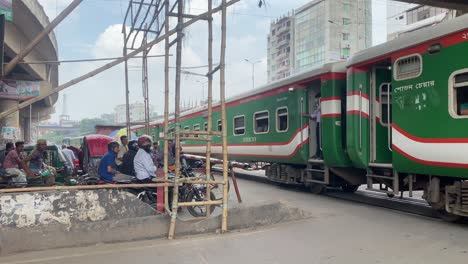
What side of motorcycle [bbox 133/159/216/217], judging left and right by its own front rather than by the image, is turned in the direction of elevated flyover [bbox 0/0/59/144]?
back

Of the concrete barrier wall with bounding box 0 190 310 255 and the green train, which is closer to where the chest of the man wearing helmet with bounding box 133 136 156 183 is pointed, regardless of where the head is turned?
the green train

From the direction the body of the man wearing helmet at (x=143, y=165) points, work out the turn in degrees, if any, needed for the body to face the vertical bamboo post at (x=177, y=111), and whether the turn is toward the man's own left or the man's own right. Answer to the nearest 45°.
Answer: approximately 45° to the man's own right

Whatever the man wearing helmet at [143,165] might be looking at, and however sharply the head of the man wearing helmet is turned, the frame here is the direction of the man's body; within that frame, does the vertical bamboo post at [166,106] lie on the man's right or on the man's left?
on the man's right

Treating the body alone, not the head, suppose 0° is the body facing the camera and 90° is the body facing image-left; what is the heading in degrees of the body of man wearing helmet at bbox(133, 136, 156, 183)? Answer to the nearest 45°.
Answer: approximately 270°

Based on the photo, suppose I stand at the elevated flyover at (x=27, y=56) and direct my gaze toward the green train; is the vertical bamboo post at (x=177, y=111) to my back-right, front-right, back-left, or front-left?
front-right

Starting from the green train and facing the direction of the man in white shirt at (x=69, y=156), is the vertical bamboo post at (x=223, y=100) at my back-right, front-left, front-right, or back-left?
front-left

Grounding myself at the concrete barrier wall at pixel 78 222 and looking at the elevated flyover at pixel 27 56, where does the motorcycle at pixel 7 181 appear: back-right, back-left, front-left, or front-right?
front-left
